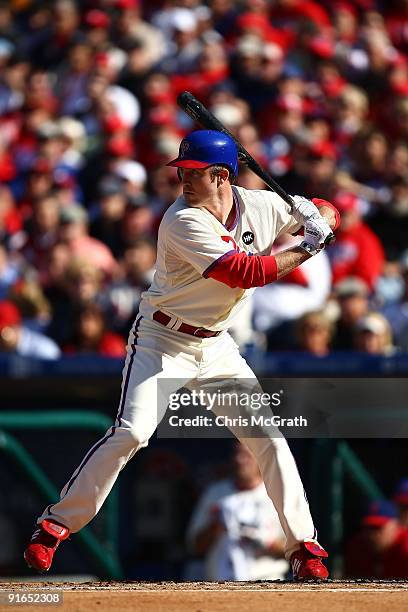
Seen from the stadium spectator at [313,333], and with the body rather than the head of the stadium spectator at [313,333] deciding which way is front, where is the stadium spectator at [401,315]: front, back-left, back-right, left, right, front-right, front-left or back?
back-left

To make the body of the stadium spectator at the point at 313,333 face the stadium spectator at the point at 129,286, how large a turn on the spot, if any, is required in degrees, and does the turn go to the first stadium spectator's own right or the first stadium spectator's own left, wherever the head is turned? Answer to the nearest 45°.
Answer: approximately 135° to the first stadium spectator's own right

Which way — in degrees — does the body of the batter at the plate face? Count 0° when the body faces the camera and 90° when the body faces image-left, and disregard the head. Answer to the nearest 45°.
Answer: approximately 0°

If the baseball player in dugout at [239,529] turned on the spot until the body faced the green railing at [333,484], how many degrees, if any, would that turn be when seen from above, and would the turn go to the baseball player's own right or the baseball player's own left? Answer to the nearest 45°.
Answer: approximately 90° to the baseball player's own left

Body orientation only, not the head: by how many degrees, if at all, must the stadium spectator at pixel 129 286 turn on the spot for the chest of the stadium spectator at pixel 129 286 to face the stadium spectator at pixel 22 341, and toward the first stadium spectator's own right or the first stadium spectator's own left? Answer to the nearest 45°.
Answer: approximately 90° to the first stadium spectator's own right
